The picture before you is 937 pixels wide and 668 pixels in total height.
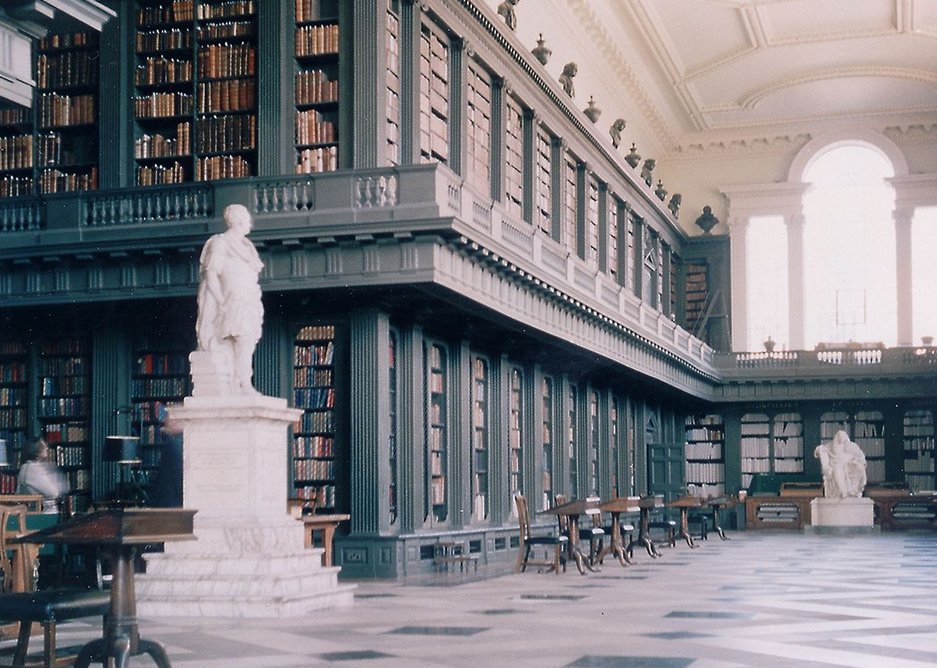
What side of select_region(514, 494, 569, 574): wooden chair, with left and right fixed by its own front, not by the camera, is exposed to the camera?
right

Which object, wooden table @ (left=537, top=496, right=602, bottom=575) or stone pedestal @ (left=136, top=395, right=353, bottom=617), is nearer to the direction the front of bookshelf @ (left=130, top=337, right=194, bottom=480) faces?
the stone pedestal

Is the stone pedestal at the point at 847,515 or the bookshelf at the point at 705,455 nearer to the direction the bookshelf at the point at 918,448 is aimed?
the stone pedestal

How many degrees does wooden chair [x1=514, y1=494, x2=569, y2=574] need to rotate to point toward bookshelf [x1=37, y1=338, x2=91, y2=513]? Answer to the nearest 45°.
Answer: approximately 180°

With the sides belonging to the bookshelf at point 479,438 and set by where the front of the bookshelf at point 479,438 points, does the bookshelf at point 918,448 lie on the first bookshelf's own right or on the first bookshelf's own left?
on the first bookshelf's own left
